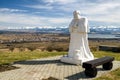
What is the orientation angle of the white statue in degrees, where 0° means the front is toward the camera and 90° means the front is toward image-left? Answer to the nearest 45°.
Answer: approximately 45°
